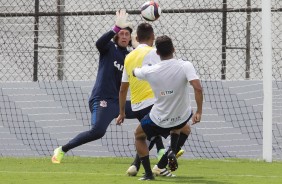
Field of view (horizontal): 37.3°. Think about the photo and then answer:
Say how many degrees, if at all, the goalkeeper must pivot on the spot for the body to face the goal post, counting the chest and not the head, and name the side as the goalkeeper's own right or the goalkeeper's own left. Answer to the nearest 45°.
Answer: approximately 45° to the goalkeeper's own left

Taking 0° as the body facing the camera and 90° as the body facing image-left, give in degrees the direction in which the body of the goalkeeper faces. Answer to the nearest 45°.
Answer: approximately 315°

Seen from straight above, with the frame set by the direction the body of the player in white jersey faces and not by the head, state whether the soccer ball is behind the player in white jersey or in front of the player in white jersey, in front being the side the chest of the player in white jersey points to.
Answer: in front

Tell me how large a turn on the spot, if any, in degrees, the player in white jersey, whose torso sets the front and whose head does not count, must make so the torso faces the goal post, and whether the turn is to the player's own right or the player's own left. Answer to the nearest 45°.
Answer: approximately 45° to the player's own right

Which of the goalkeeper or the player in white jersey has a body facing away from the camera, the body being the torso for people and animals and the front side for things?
the player in white jersey

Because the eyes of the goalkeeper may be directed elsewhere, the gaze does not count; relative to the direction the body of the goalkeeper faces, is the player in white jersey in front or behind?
in front

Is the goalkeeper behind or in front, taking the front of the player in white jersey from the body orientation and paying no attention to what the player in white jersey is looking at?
in front

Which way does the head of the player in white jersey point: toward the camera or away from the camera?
away from the camera

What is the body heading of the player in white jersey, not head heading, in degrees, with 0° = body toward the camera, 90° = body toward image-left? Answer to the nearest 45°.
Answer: approximately 180°
